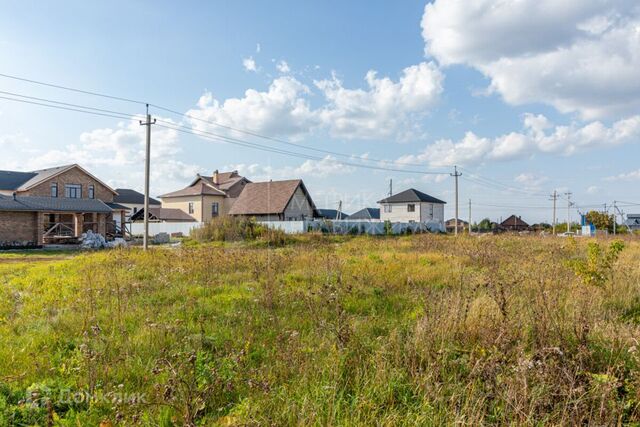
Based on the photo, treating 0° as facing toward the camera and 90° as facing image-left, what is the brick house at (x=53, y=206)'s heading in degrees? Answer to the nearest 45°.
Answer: approximately 315°
